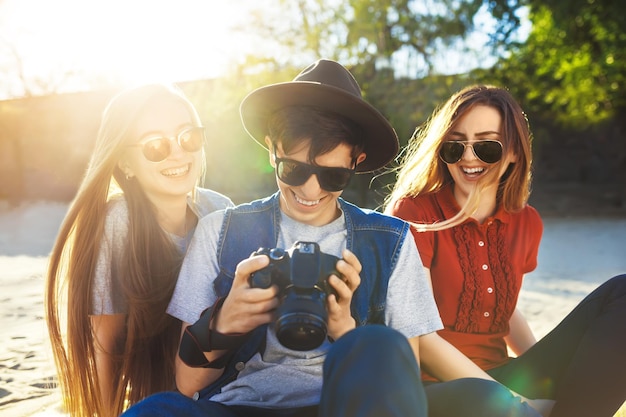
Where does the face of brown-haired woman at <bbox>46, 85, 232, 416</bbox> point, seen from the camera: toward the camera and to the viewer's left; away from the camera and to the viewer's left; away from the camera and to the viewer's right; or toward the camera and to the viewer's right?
toward the camera and to the viewer's right

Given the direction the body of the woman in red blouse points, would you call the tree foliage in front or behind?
behind

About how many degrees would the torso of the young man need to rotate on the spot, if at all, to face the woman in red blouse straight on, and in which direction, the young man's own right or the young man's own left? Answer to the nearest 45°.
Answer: approximately 135° to the young man's own left

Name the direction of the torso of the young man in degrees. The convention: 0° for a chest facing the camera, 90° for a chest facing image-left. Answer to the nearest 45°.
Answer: approximately 0°

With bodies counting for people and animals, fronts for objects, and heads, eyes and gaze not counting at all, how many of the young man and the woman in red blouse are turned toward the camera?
2

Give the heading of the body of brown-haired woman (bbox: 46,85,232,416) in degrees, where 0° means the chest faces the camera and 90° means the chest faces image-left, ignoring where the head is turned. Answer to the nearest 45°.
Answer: approximately 315°

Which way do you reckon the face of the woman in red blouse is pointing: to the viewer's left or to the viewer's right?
to the viewer's left

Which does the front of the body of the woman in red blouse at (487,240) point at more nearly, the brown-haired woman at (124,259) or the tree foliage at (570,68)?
the brown-haired woman

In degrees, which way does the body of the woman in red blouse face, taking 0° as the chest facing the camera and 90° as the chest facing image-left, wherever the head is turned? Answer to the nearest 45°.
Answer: approximately 0°

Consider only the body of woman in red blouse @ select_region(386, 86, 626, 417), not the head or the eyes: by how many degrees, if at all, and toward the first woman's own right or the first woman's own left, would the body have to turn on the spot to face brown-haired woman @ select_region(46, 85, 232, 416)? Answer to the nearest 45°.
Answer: approximately 90° to the first woman's own right
